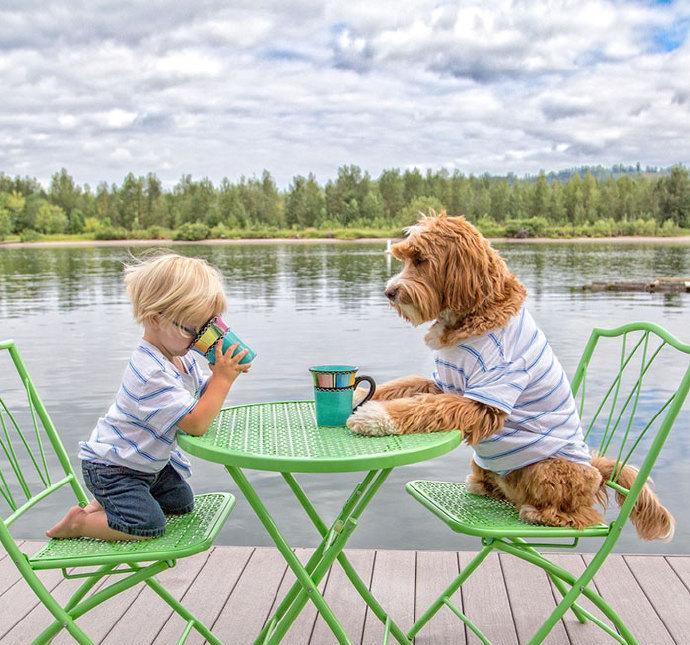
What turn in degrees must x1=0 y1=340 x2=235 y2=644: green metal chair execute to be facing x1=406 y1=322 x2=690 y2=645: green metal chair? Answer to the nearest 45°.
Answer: approximately 45° to its left

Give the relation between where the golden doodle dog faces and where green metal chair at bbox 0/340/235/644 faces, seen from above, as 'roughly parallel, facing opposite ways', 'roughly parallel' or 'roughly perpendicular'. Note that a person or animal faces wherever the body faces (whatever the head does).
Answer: roughly parallel, facing opposite ways

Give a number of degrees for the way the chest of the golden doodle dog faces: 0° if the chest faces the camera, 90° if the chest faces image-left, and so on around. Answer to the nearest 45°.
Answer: approximately 90°

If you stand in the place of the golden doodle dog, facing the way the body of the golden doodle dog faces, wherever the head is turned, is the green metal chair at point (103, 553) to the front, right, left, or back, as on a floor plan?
front

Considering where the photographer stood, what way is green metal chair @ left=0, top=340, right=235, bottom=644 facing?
facing the viewer and to the right of the viewer

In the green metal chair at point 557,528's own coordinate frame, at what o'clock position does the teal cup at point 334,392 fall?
The teal cup is roughly at 1 o'clock from the green metal chair.

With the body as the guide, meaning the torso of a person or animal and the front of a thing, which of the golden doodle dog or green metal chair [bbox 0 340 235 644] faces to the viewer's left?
the golden doodle dog

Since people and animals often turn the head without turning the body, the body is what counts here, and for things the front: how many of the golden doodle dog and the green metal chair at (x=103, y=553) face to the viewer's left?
1

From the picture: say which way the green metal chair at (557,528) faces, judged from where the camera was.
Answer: facing the viewer and to the left of the viewer

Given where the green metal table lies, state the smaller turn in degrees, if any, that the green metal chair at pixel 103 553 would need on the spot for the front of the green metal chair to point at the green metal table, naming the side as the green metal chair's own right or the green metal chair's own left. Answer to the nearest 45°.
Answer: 0° — it already faces it

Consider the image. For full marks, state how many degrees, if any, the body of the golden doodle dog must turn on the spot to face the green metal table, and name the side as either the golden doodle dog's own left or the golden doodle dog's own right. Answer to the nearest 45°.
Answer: approximately 45° to the golden doodle dog's own left

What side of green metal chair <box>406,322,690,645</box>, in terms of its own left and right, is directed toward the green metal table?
front
